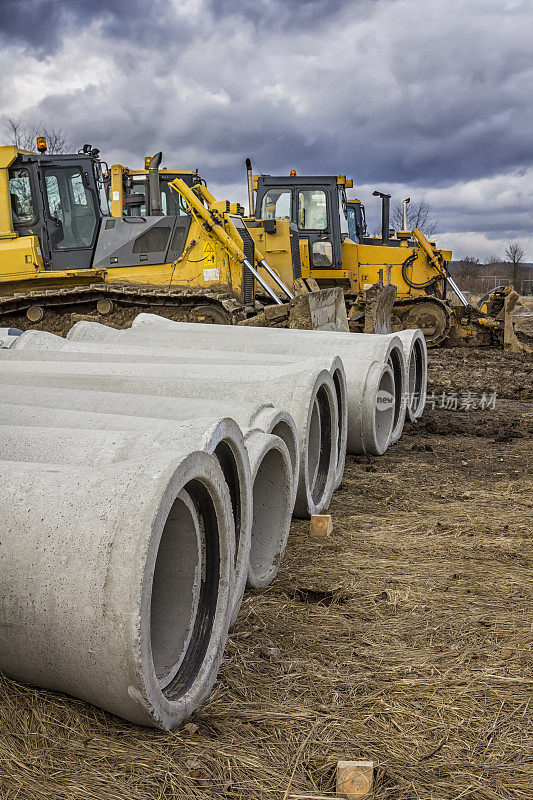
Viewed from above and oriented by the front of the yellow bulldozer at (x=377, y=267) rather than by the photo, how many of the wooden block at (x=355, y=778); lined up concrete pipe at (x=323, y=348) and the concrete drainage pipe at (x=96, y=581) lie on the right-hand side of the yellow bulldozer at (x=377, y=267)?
3

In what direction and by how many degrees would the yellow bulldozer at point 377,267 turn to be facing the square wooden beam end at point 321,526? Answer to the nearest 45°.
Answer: approximately 90° to its right

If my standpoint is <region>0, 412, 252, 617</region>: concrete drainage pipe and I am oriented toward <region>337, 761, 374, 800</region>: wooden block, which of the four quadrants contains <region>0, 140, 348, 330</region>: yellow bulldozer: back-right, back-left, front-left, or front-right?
back-left

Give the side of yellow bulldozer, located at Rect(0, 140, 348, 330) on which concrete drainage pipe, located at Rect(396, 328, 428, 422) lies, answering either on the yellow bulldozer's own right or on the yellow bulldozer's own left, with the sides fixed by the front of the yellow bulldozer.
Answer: on the yellow bulldozer's own right

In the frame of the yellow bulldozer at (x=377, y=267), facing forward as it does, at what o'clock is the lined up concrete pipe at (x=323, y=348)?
The lined up concrete pipe is roughly at 3 o'clock from the yellow bulldozer.

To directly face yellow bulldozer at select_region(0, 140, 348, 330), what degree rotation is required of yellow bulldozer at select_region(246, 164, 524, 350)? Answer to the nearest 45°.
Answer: approximately 135° to its right

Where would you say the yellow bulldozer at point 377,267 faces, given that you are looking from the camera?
facing to the right of the viewer

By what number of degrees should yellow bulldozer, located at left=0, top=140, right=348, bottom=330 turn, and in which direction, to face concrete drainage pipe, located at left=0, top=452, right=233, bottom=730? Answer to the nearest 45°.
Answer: approximately 90° to its right

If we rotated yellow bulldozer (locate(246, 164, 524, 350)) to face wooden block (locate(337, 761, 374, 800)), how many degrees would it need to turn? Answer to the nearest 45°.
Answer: approximately 90° to its right

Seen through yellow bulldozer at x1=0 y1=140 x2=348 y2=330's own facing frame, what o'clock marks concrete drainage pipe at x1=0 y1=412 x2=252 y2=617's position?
The concrete drainage pipe is roughly at 3 o'clock from the yellow bulldozer.

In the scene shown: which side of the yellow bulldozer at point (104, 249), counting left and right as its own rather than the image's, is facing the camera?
right

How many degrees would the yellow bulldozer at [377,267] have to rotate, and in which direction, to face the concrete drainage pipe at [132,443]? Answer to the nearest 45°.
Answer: approximately 90° to its right

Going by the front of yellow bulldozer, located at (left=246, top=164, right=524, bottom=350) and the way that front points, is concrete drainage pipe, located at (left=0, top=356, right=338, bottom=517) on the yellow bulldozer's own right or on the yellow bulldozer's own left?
on the yellow bulldozer's own right

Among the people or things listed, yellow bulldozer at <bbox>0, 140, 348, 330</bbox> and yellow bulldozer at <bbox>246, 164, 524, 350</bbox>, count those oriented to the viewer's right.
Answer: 2
